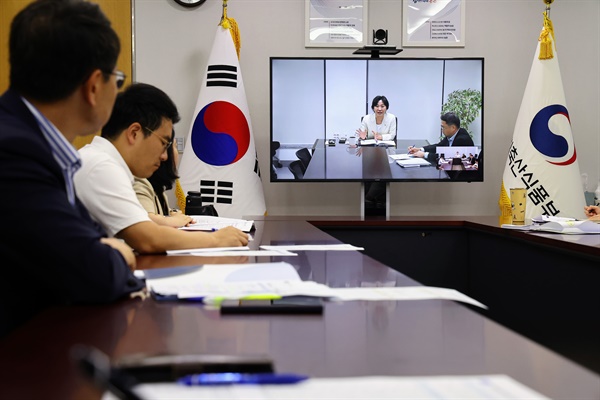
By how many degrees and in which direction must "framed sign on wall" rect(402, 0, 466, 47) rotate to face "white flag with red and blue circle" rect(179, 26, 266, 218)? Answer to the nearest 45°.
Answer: approximately 45° to its right

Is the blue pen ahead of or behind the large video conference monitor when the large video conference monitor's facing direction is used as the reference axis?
ahead

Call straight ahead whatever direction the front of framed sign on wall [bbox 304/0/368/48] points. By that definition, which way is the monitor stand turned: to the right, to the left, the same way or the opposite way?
the same way

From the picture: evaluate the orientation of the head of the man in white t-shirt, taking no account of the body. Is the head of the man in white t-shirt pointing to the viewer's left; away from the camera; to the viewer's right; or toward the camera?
to the viewer's right

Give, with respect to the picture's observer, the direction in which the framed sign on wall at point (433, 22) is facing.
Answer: facing the viewer

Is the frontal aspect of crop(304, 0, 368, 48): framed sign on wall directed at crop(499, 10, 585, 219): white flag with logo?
no

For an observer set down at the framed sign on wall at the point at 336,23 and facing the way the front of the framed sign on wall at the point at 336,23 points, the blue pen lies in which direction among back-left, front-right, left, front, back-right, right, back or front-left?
front

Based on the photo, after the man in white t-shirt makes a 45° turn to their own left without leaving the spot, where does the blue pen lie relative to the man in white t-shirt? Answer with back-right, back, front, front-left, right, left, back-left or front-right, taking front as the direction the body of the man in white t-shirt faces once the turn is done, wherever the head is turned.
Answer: back-right

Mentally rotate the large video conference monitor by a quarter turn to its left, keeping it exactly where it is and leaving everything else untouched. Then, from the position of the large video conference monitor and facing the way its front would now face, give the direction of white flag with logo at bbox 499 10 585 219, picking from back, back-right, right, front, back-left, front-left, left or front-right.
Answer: front

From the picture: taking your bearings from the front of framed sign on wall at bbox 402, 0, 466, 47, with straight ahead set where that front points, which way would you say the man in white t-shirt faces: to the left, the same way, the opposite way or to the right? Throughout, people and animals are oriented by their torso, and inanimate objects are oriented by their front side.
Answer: to the left

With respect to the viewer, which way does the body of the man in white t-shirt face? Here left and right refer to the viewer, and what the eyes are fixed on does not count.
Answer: facing to the right of the viewer

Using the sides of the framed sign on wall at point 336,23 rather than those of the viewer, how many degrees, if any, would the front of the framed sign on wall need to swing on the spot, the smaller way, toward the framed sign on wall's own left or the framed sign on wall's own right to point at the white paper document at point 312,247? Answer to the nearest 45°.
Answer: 0° — it already faces it

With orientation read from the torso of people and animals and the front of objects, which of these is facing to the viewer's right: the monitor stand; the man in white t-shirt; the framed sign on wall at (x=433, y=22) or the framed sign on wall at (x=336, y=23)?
the man in white t-shirt

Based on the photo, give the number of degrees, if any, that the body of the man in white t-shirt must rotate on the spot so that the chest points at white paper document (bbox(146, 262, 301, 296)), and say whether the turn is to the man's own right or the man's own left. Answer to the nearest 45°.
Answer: approximately 90° to the man's own right

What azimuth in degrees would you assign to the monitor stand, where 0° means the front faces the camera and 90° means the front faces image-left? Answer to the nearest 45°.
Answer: approximately 0°

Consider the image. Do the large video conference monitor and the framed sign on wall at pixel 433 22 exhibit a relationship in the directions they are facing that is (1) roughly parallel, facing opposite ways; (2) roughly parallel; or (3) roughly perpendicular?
roughly parallel

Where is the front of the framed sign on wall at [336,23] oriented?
toward the camera

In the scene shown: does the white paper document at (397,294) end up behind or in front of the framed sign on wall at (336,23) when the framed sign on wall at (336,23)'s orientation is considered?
in front
